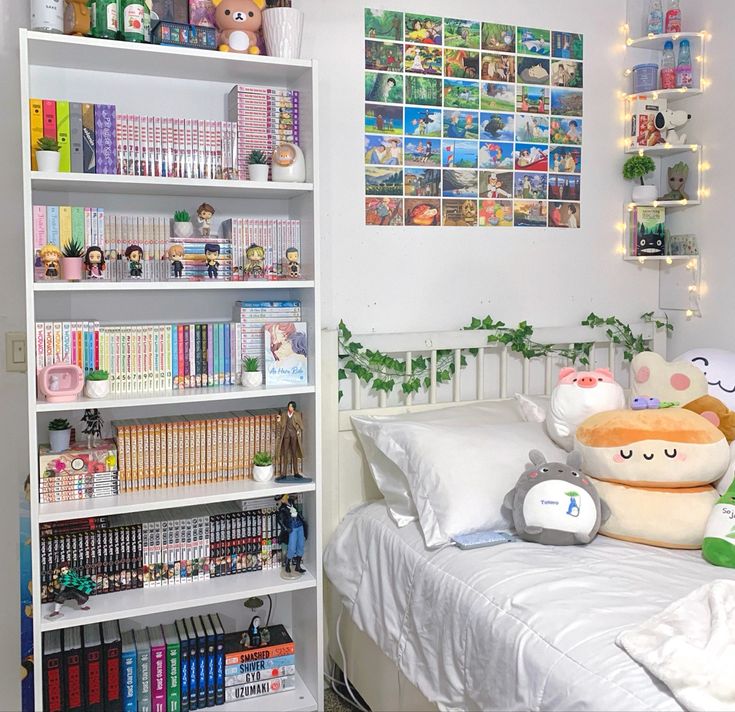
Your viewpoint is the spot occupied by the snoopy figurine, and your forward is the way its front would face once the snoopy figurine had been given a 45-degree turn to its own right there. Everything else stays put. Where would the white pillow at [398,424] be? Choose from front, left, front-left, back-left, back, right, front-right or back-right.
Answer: right

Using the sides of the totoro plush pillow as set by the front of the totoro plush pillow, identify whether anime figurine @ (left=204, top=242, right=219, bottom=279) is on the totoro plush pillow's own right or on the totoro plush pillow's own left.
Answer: on the totoro plush pillow's own right

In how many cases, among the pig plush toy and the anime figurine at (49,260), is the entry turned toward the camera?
2
